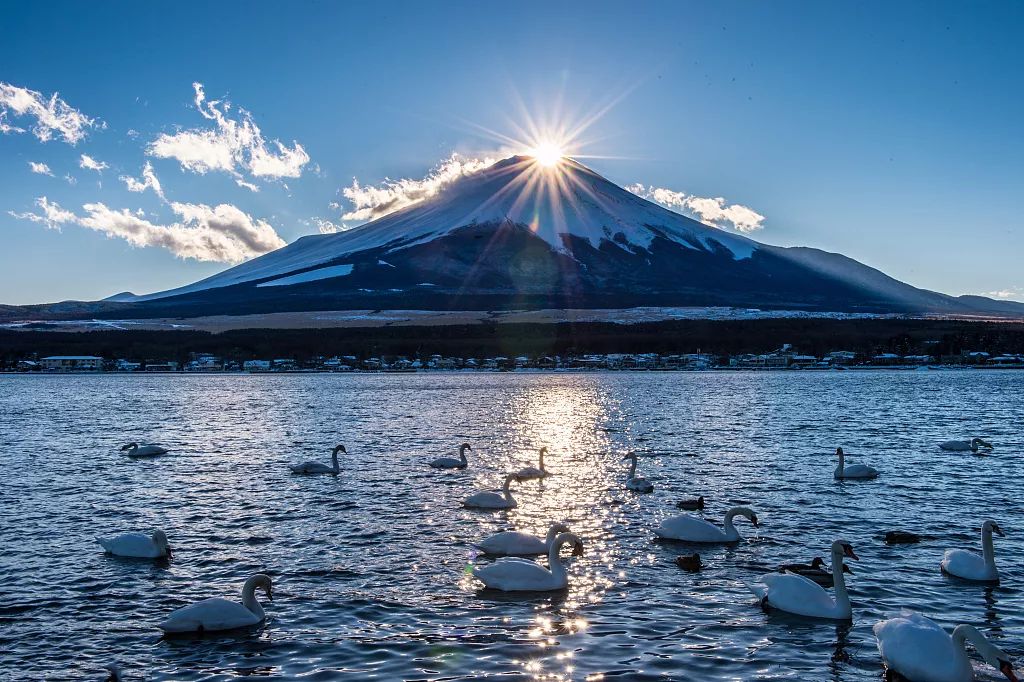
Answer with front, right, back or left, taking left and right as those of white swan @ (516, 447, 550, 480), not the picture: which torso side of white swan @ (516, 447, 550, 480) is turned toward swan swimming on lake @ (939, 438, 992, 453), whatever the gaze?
front

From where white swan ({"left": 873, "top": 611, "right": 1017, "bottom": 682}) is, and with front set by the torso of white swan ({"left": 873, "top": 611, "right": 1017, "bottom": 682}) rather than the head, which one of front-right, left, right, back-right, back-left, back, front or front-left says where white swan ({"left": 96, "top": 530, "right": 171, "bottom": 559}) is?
back

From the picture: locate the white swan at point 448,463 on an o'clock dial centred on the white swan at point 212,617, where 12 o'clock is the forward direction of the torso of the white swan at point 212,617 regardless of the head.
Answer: the white swan at point 448,463 is roughly at 10 o'clock from the white swan at point 212,617.

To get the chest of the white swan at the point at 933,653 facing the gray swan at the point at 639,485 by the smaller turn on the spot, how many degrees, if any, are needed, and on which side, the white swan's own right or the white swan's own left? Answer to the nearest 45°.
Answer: approximately 135° to the white swan's own left

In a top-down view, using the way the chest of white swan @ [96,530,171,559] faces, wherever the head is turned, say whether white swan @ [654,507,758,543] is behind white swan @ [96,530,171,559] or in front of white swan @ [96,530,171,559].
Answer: in front

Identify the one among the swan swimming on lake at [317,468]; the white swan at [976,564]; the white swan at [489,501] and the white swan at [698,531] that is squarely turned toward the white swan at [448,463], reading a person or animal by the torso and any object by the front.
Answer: the swan swimming on lake at [317,468]

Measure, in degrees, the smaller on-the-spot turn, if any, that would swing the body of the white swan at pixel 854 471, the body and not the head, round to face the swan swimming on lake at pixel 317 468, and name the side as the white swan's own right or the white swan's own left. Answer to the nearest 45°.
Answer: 0° — it already faces it

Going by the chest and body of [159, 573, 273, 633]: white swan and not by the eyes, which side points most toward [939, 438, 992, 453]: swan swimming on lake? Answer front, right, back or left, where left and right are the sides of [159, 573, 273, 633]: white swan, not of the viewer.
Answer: front

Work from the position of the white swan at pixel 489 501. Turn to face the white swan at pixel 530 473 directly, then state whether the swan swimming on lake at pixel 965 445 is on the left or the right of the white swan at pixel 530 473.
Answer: right

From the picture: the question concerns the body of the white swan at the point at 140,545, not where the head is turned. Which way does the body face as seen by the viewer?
to the viewer's right

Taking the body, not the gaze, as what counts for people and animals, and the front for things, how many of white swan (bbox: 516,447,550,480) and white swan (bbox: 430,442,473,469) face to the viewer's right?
2

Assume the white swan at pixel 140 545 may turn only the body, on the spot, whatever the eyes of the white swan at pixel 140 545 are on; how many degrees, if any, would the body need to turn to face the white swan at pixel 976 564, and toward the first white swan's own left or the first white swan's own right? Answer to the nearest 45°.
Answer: approximately 45° to the first white swan's own right

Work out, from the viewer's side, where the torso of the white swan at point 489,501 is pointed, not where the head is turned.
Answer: to the viewer's right
